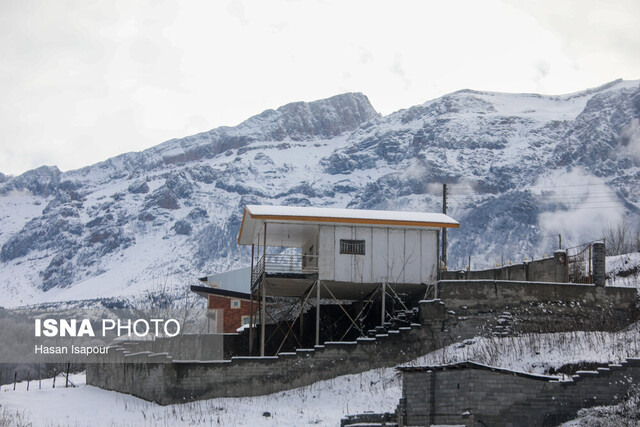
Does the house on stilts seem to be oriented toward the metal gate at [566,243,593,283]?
no

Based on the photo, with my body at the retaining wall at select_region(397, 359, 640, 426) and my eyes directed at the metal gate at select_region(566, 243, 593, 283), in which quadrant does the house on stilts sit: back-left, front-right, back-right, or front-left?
front-left

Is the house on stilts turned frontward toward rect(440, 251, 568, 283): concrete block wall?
no

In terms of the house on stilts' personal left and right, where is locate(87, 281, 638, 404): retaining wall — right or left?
on its left
